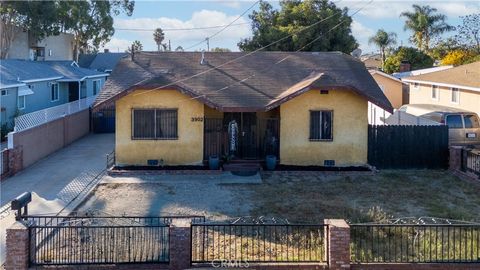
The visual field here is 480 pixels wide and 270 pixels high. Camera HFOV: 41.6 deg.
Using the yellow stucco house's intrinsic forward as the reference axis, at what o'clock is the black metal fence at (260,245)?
The black metal fence is roughly at 12 o'clock from the yellow stucco house.

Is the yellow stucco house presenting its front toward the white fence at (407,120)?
no

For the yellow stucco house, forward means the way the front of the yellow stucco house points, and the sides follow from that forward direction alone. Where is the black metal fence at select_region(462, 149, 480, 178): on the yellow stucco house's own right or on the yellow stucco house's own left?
on the yellow stucco house's own left

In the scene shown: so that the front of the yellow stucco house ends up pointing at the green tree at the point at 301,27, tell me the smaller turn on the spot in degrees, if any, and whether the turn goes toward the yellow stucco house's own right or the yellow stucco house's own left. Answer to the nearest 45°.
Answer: approximately 180°

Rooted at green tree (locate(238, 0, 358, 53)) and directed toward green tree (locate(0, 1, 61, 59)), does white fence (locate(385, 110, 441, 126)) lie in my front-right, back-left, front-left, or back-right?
back-left

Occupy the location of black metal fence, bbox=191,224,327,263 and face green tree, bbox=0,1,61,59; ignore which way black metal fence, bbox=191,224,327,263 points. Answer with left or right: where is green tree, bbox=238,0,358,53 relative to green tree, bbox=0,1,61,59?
right

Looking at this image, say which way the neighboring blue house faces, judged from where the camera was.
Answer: facing the viewer and to the right of the viewer

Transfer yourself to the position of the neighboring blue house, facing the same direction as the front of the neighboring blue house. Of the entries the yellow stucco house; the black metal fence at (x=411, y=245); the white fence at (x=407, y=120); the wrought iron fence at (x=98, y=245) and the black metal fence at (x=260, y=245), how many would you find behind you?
0

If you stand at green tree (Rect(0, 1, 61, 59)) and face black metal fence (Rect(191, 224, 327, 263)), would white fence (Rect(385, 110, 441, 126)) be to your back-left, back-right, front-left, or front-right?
front-left

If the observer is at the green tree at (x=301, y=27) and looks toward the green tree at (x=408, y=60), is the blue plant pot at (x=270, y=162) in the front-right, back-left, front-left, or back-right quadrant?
back-right

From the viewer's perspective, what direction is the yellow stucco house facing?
toward the camera

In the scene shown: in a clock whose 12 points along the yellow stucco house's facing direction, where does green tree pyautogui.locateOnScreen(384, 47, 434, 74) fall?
The green tree is roughly at 7 o'clock from the yellow stucco house.

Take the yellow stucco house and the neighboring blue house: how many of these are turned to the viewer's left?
0
